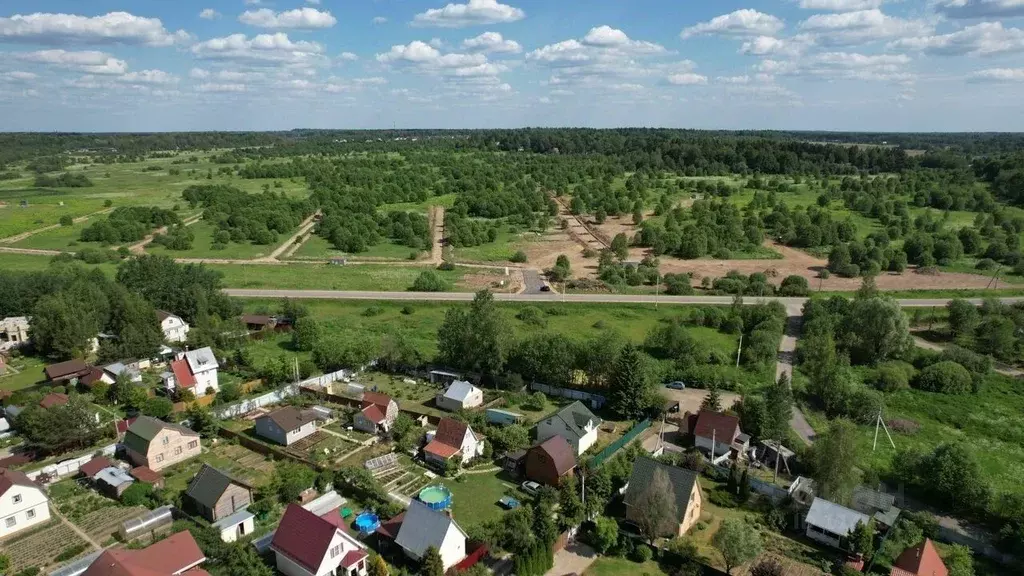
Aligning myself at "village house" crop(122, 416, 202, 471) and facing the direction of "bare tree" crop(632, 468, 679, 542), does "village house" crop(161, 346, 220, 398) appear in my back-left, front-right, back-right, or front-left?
back-left

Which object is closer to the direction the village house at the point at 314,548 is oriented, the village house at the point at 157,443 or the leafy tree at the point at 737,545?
the leafy tree

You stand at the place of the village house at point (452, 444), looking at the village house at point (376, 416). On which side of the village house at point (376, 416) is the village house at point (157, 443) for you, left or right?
left

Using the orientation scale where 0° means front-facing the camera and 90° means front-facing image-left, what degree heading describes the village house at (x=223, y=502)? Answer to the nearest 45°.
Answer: approximately 315°

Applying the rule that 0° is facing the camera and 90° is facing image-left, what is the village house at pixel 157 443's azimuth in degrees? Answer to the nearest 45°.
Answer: approximately 315°

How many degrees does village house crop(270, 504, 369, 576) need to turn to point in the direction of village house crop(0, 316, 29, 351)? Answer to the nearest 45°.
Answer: approximately 180°

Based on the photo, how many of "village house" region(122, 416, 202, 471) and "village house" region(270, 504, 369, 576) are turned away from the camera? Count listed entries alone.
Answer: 0
